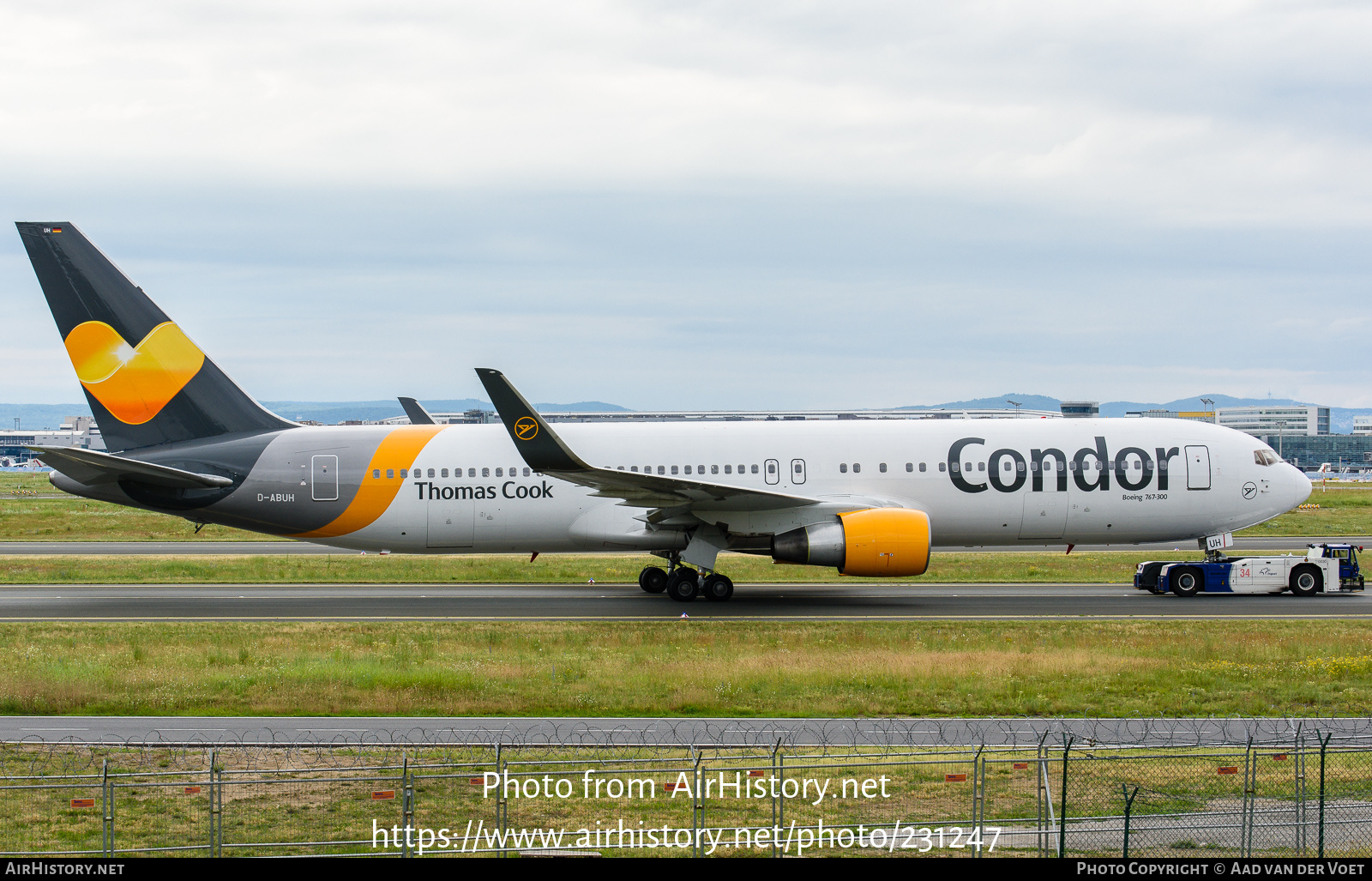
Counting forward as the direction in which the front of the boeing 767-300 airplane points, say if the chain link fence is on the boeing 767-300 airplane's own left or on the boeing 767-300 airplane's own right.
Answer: on the boeing 767-300 airplane's own right

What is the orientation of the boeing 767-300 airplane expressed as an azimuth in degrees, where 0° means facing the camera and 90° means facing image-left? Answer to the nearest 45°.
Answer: approximately 270°
